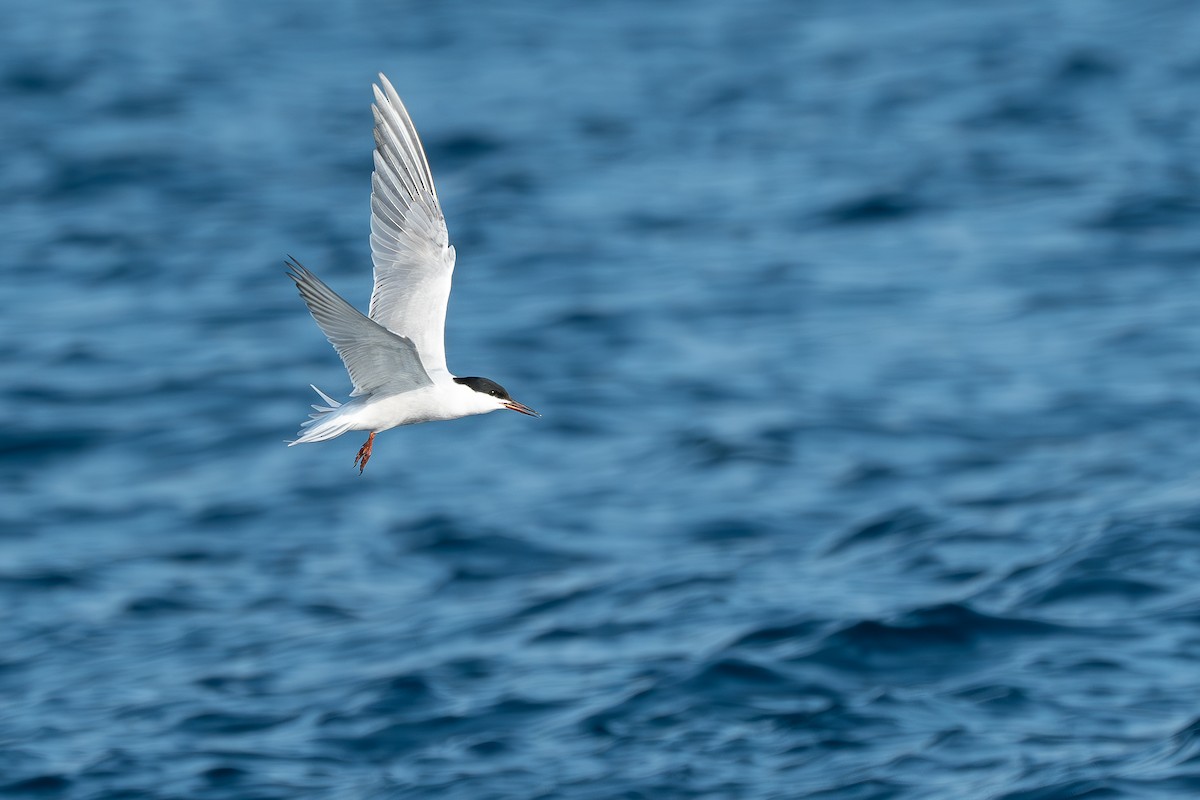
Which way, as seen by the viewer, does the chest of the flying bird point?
to the viewer's right
